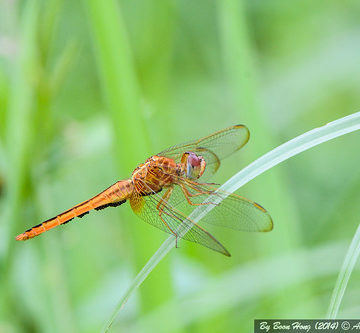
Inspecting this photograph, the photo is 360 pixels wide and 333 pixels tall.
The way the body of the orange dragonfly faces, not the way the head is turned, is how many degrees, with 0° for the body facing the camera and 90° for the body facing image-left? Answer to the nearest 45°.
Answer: approximately 270°
